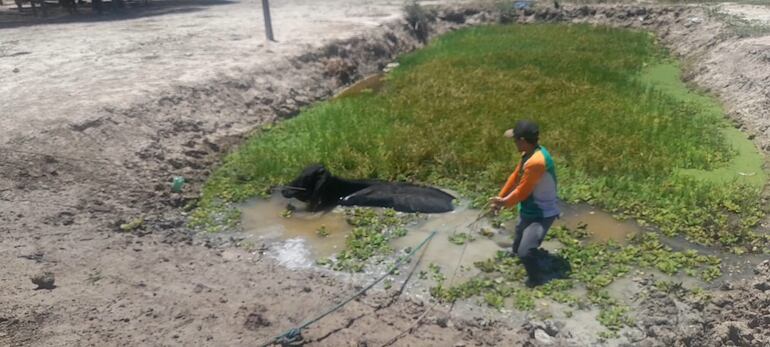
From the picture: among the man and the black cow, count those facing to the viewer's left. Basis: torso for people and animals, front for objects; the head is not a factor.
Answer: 2

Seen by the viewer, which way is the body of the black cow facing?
to the viewer's left

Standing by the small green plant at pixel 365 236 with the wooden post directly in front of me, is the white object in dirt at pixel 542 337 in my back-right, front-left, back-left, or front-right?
back-right

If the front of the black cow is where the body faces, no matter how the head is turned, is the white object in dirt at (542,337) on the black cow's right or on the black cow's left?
on the black cow's left

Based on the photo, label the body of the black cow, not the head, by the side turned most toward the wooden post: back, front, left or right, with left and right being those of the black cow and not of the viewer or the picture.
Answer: right

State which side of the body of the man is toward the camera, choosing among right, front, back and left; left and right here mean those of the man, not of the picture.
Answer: left

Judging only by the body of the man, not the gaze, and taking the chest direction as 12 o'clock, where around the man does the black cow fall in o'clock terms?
The black cow is roughly at 1 o'clock from the man.

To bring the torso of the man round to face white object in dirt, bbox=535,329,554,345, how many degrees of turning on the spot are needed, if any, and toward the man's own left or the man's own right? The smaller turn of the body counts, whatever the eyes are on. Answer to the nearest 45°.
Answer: approximately 90° to the man's own left

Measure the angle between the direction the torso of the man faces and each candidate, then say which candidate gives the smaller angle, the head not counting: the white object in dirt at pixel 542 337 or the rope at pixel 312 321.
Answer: the rope

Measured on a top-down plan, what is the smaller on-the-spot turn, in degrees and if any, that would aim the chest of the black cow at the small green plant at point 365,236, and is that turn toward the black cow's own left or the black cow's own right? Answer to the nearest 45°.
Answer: approximately 90° to the black cow's own left

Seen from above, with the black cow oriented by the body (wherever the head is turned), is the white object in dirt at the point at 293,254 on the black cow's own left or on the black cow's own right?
on the black cow's own left

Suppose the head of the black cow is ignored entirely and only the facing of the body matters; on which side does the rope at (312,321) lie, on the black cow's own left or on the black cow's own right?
on the black cow's own left
